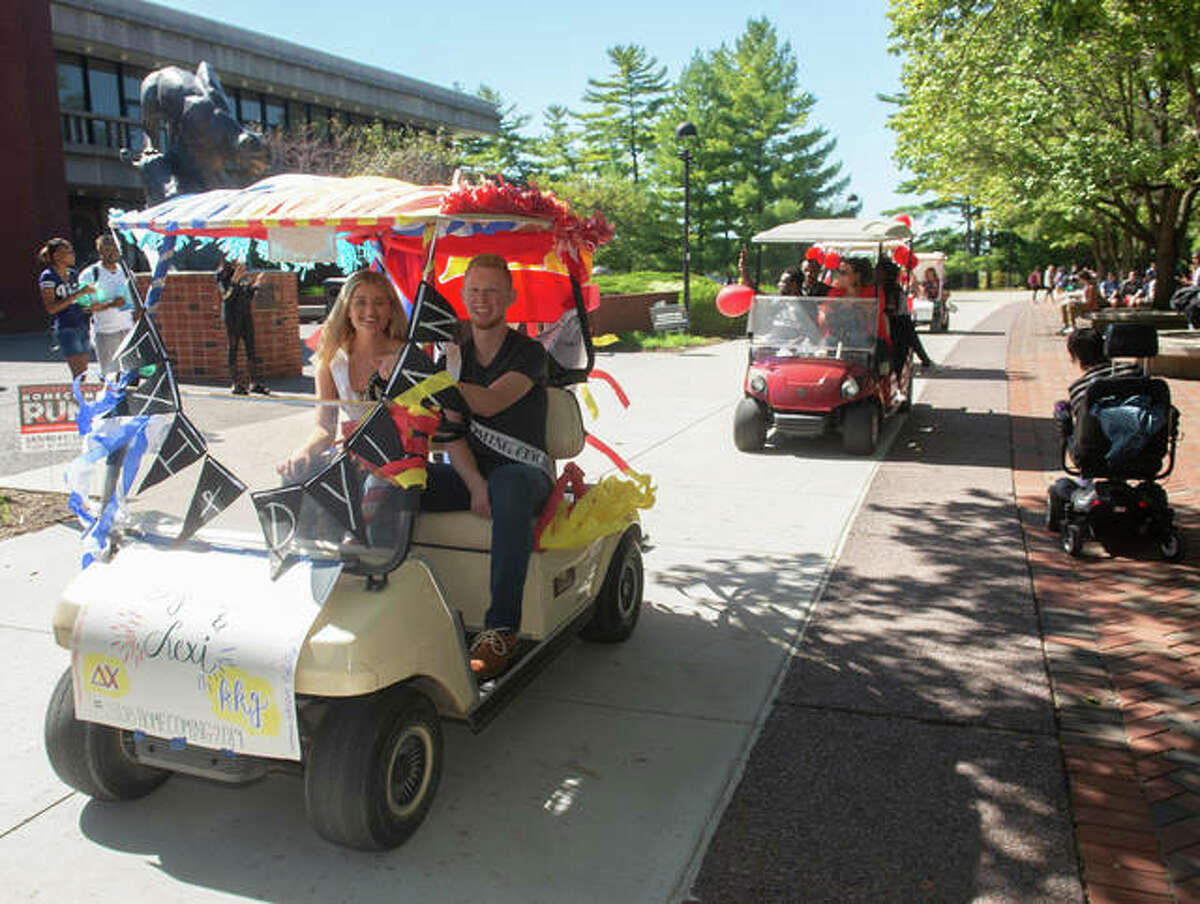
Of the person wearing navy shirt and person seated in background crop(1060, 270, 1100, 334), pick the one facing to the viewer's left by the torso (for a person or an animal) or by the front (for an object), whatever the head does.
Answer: the person seated in background

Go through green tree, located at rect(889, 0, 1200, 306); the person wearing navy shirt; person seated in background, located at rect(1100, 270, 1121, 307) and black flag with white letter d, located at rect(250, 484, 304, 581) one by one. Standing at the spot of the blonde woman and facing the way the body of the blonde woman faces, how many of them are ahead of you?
1

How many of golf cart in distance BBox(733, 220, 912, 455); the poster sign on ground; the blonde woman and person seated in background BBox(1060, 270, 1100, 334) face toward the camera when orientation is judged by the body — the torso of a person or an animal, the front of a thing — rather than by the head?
3

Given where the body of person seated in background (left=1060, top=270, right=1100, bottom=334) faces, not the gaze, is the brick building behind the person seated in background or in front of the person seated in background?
in front

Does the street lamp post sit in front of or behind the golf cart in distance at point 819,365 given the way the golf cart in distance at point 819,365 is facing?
behind

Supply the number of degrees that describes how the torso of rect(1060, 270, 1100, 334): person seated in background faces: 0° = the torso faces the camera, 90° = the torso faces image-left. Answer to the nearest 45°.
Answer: approximately 90°

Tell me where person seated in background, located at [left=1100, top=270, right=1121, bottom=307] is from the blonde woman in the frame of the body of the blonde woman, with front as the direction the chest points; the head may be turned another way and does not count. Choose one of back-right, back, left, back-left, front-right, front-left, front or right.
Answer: back-left

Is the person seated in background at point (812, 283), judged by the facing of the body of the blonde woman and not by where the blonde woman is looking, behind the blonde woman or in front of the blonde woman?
behind

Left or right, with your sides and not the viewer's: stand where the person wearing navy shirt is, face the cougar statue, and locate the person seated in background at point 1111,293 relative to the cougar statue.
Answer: right

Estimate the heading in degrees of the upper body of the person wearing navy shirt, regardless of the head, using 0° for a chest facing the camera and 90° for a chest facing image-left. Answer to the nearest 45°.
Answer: approximately 315°

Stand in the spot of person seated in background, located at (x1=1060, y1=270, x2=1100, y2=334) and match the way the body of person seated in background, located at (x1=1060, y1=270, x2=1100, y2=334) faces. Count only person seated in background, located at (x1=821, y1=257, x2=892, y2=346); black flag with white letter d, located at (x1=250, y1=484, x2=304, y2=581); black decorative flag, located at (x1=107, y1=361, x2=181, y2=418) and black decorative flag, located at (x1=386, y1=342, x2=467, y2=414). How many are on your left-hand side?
4
